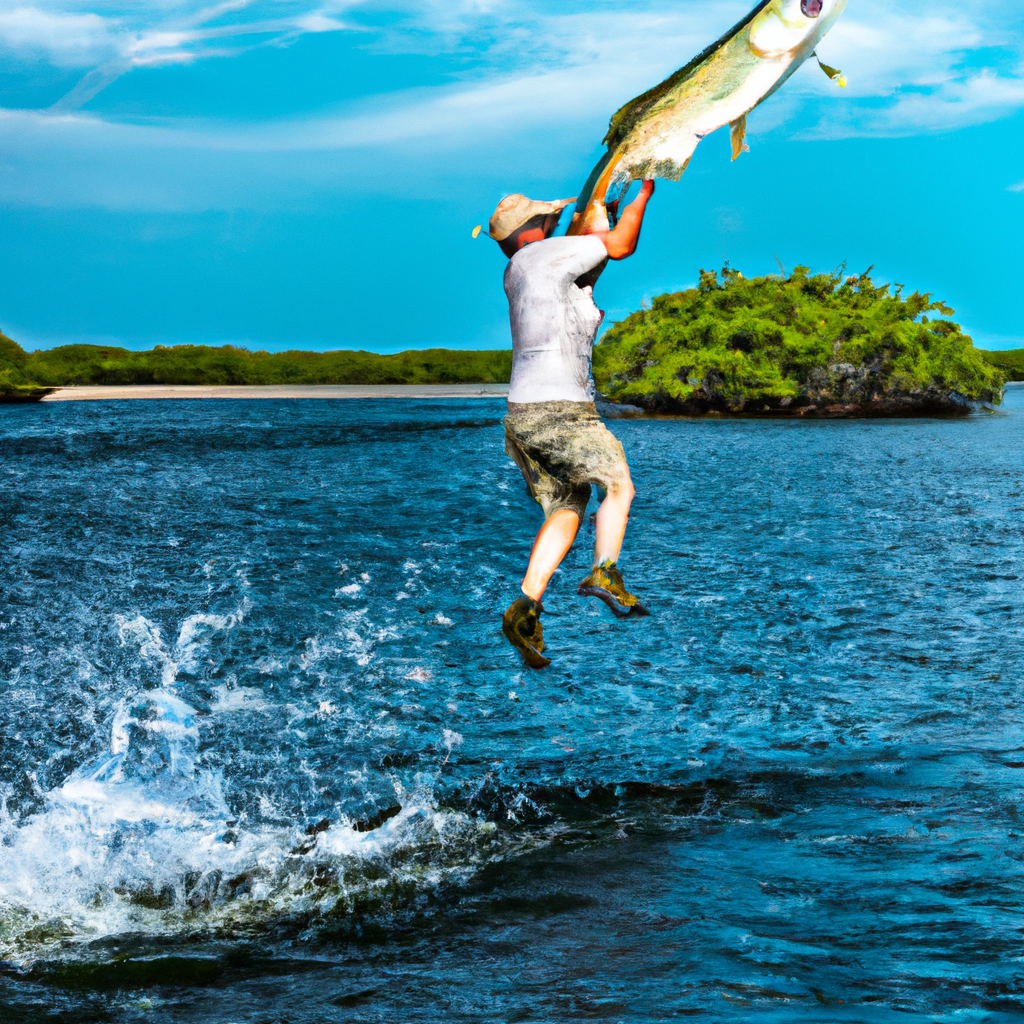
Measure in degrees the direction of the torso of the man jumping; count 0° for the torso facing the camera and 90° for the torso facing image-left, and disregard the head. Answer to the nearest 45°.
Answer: approximately 225°

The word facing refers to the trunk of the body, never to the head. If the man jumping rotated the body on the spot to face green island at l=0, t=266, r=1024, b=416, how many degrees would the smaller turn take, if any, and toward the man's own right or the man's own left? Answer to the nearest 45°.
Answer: approximately 45° to the man's own left
